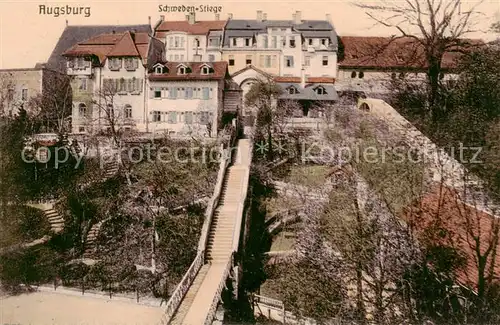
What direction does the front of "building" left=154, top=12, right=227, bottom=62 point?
toward the camera

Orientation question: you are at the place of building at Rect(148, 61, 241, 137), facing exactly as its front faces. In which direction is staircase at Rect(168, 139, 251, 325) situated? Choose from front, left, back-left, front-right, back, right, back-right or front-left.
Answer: front

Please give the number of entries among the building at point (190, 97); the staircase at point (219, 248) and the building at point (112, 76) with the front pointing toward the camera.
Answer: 3

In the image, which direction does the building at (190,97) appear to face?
toward the camera

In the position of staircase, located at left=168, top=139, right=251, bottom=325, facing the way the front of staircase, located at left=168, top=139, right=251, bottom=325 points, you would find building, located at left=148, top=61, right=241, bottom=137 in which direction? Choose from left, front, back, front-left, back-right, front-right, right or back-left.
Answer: back

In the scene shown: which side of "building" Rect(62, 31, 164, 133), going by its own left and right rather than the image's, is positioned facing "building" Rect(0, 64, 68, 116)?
right

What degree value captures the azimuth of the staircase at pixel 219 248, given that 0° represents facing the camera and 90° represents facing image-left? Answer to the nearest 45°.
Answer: approximately 0°

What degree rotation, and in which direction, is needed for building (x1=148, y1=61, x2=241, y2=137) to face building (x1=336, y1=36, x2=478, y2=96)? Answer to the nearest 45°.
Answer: approximately 90° to its left

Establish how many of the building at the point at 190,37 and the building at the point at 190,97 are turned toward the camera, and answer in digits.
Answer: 2

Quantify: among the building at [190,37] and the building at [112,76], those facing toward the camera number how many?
2
